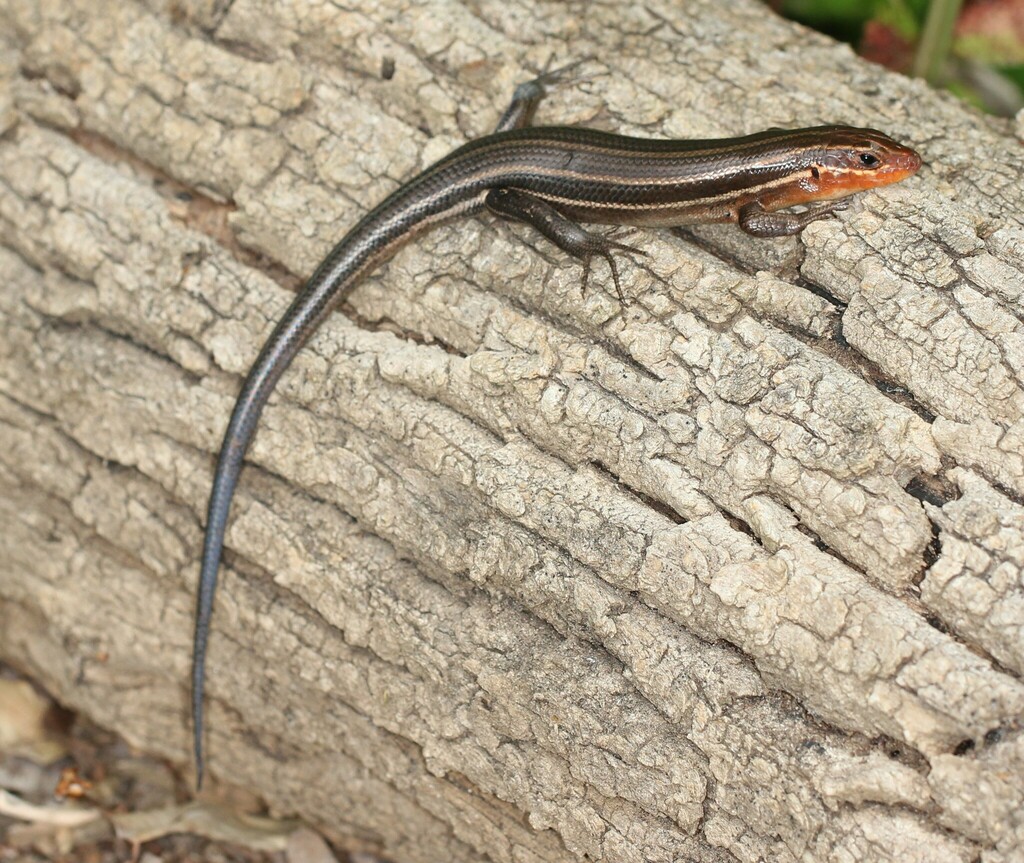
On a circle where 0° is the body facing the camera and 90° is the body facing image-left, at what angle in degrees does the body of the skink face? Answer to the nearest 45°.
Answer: approximately 270°
